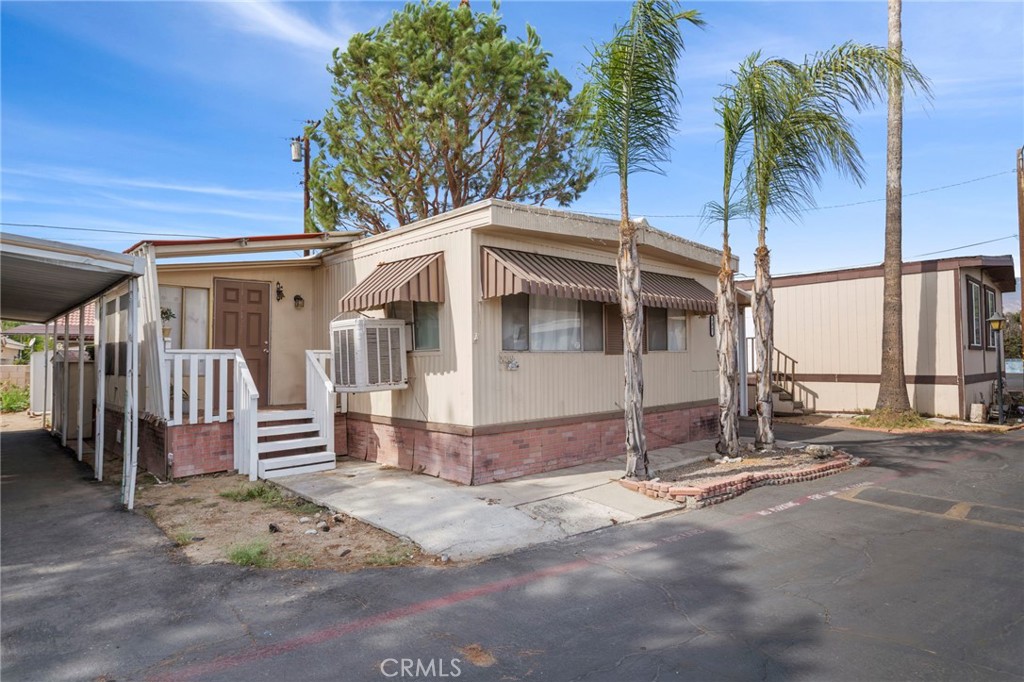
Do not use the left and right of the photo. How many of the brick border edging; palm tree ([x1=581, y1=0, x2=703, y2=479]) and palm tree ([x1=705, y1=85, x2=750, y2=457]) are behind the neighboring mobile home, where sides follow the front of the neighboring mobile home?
0

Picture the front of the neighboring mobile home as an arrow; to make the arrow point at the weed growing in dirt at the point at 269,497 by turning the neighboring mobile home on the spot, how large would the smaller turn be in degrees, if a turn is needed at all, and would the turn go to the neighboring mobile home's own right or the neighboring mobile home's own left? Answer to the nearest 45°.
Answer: approximately 90° to the neighboring mobile home's own right

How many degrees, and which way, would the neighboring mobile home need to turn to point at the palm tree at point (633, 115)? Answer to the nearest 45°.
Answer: approximately 45° to its right

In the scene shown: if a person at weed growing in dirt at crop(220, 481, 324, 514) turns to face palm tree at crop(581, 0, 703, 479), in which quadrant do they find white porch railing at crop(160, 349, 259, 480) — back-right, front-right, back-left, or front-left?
back-left

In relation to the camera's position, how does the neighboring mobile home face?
facing the viewer and to the right of the viewer

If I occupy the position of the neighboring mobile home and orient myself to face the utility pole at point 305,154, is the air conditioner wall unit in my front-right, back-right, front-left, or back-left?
front-left

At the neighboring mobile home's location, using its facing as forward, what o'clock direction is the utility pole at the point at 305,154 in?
The utility pole is roughly at 4 o'clock from the neighboring mobile home.

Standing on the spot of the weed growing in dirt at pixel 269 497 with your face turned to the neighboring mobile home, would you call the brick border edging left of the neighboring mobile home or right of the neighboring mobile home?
right

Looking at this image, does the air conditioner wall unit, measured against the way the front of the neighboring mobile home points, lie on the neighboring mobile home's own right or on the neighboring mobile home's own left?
on the neighboring mobile home's own right

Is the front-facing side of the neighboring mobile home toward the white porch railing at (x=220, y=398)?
no

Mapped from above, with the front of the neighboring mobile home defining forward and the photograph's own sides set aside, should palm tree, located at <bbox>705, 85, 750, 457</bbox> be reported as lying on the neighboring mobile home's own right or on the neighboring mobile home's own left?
on the neighboring mobile home's own right

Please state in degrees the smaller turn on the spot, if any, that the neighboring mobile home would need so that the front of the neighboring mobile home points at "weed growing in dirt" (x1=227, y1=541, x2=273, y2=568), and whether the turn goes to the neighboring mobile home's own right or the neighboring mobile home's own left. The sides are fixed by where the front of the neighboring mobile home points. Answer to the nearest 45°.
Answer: approximately 45° to the neighboring mobile home's own right
